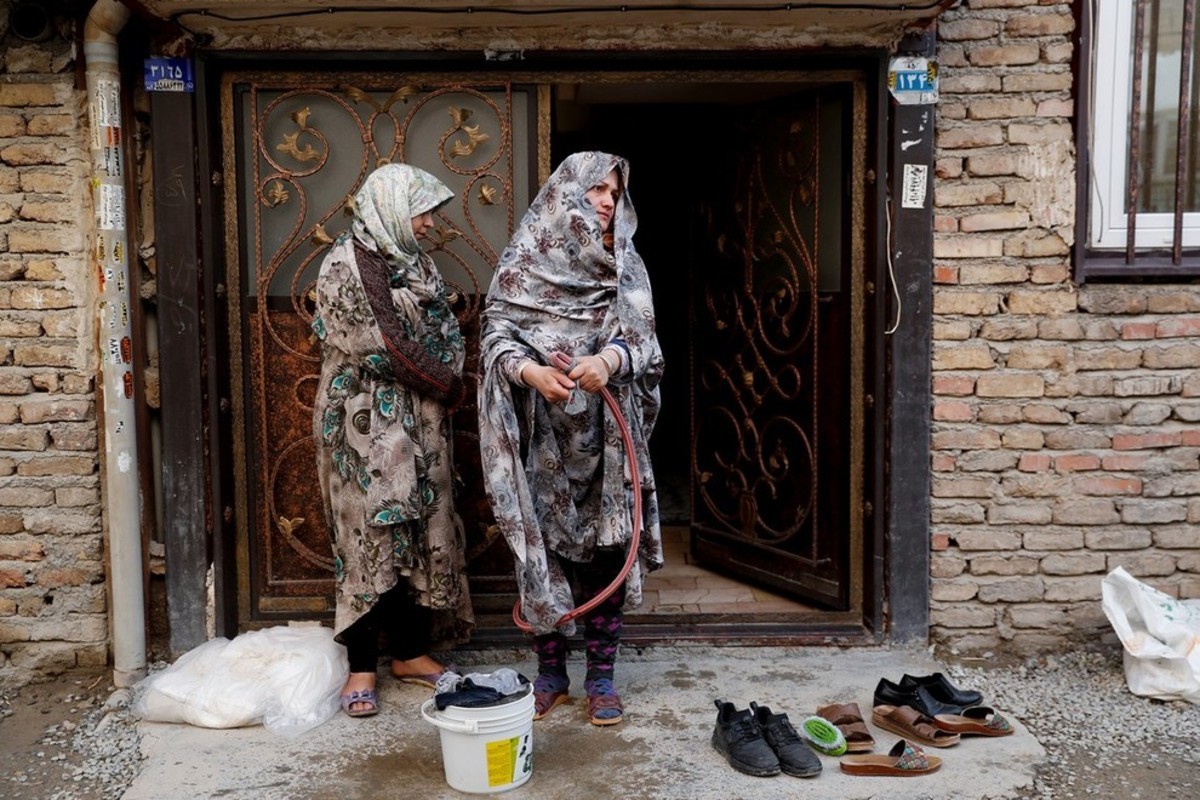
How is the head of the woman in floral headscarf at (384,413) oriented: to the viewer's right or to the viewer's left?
to the viewer's right

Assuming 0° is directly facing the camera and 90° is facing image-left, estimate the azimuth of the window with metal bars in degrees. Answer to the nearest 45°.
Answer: approximately 0°

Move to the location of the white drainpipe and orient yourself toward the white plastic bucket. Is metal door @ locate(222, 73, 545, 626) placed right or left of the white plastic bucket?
left

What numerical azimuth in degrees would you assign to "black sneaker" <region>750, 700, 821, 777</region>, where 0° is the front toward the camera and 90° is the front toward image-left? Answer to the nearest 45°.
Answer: approximately 315°

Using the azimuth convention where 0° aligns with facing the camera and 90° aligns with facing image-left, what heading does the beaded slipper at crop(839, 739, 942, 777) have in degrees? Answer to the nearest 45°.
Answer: approximately 270°

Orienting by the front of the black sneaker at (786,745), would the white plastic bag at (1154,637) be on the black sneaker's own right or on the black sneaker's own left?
on the black sneaker's own left

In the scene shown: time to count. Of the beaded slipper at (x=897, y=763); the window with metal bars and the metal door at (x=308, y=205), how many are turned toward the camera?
2

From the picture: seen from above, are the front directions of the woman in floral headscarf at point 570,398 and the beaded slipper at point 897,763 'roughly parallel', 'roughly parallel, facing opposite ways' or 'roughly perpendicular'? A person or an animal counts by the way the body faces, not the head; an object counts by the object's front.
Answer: roughly perpendicular

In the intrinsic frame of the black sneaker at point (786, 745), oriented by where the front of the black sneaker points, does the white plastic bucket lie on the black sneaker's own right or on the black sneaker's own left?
on the black sneaker's own right

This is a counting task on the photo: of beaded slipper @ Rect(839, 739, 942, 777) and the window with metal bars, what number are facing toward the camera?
1
